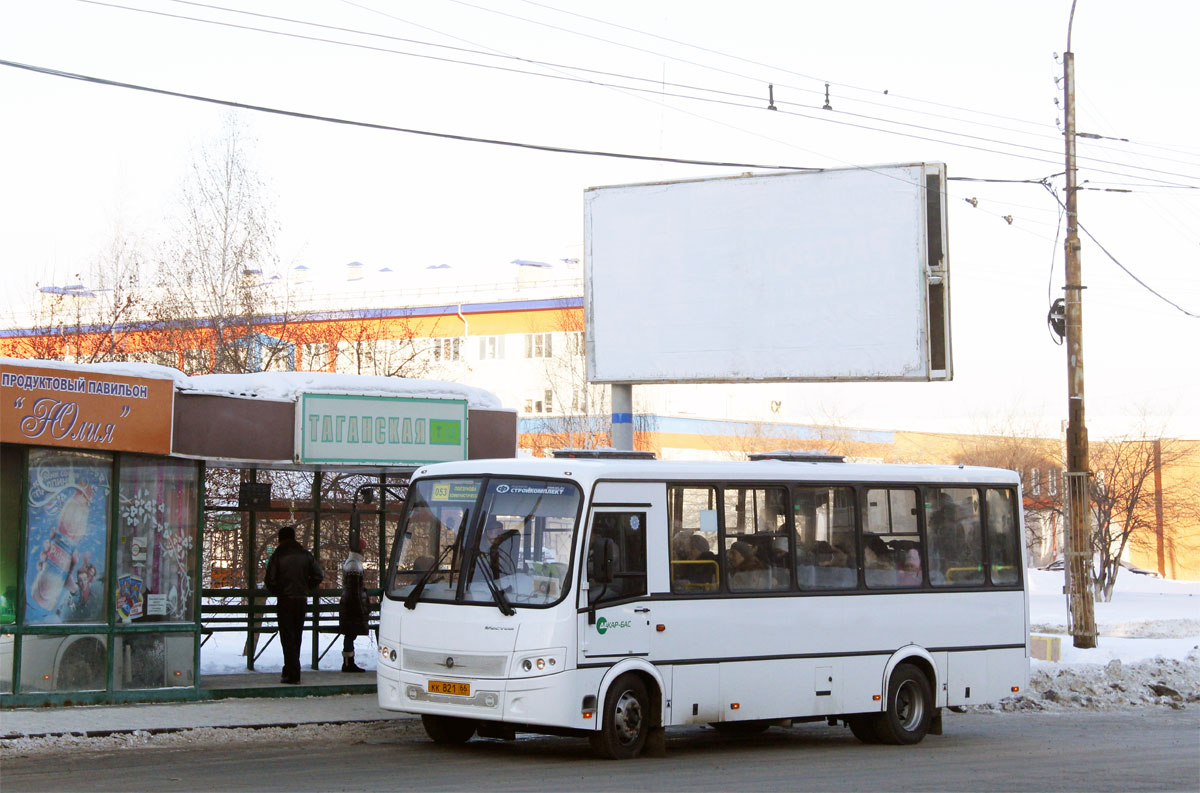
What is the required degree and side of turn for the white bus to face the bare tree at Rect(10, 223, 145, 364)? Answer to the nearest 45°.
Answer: approximately 90° to its right

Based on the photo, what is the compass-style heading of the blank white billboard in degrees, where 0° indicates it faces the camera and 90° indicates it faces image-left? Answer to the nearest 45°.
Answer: approximately 45°

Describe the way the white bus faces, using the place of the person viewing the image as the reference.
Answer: facing the viewer and to the left of the viewer

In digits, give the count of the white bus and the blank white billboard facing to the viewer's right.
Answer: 0

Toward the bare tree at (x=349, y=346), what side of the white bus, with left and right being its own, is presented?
right

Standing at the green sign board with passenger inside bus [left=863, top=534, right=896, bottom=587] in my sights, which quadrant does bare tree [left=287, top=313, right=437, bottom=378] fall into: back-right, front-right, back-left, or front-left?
back-left

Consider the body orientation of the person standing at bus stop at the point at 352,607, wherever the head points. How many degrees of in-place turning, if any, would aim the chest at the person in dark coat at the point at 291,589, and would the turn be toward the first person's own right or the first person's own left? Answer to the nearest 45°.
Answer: approximately 135° to the first person's own right

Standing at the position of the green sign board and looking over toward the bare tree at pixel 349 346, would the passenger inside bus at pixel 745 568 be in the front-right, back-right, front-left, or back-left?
back-right

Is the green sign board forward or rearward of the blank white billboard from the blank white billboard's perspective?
forward

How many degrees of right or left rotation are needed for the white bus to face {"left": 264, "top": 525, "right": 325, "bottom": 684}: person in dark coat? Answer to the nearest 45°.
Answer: approximately 90° to its right
